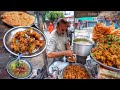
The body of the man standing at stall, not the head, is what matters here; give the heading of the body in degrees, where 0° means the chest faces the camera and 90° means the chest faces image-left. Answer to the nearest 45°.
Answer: approximately 315°

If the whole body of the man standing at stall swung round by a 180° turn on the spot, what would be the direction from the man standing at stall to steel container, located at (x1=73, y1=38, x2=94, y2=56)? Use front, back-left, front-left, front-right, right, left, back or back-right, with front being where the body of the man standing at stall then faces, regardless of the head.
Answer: back-right

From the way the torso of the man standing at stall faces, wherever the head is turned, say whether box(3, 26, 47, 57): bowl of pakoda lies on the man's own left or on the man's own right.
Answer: on the man's own right

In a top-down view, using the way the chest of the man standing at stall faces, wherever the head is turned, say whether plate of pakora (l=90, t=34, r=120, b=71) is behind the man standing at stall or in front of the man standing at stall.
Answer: in front
